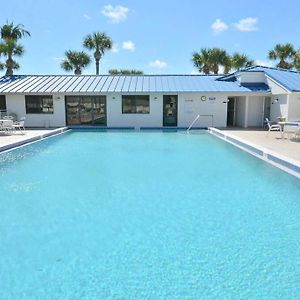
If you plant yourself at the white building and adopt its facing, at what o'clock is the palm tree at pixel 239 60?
The palm tree is roughly at 7 o'clock from the white building.

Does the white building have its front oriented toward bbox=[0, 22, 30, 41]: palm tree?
no

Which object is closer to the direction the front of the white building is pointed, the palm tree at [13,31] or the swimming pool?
the swimming pool

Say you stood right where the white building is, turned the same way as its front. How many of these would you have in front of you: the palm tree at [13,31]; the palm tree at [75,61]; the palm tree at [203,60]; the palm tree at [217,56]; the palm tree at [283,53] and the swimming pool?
1

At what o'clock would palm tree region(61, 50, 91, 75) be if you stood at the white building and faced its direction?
The palm tree is roughly at 5 o'clock from the white building.

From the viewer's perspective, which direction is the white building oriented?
toward the camera

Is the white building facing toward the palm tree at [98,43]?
no

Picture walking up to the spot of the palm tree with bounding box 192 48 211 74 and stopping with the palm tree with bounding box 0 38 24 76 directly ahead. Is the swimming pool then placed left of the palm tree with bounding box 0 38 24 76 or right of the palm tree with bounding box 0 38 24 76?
left

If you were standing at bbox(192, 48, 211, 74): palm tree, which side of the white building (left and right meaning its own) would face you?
back

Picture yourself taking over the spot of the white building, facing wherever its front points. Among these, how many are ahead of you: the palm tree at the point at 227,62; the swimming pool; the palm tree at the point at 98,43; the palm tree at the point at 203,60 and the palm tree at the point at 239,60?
1

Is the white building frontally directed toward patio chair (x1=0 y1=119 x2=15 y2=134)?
no

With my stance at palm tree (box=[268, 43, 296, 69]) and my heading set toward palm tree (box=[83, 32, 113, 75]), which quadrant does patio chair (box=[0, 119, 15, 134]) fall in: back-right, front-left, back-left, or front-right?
front-left

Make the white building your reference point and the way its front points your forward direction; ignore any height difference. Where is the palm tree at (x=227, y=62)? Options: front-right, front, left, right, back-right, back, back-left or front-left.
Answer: back-left

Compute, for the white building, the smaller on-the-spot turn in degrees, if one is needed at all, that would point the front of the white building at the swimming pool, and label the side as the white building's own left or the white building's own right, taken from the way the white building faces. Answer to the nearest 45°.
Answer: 0° — it already faces it

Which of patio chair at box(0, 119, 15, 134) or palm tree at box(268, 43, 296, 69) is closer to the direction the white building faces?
the patio chair

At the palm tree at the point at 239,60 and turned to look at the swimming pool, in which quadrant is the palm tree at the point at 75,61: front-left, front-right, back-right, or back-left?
front-right

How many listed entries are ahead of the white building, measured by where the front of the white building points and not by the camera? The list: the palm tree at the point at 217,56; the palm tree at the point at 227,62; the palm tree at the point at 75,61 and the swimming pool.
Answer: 1

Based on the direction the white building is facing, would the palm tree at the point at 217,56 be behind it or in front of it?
behind

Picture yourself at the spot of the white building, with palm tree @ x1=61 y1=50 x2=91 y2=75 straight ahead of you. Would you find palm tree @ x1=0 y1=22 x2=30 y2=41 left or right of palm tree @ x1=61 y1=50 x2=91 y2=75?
left
